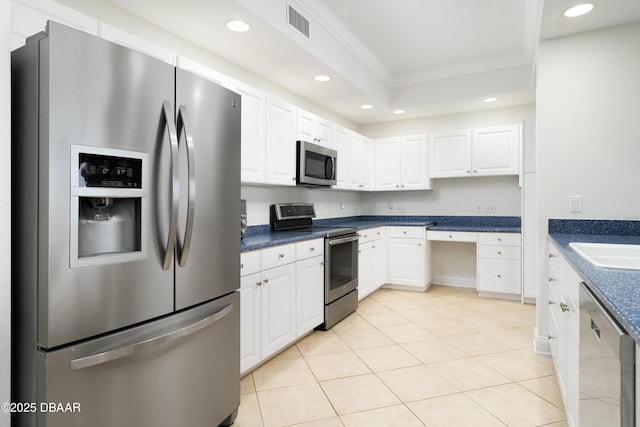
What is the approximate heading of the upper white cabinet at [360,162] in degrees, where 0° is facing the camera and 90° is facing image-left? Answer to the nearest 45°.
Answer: approximately 315°

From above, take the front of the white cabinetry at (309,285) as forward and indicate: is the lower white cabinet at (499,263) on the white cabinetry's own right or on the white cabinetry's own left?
on the white cabinetry's own left

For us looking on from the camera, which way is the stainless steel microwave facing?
facing the viewer and to the right of the viewer

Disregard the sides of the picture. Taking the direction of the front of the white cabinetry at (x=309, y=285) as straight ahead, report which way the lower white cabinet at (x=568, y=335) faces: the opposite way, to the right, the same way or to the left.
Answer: the opposite way

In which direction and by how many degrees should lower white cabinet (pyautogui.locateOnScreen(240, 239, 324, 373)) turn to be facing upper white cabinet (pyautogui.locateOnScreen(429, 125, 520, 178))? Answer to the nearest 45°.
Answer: approximately 90° to its left

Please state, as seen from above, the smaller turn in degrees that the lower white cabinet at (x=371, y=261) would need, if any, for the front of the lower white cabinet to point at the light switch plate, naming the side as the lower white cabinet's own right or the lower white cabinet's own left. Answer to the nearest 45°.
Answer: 0° — it already faces it

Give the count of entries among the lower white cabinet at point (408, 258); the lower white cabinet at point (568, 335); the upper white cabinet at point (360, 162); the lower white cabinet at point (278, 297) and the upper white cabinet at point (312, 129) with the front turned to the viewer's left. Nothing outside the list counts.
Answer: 1

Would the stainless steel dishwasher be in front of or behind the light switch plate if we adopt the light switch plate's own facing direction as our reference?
in front

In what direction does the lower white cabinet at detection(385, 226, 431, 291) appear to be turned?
toward the camera

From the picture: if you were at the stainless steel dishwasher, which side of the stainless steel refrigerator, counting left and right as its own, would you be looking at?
front

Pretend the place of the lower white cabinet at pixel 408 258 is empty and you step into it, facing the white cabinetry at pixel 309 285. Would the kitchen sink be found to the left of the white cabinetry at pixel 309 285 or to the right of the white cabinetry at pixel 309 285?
left

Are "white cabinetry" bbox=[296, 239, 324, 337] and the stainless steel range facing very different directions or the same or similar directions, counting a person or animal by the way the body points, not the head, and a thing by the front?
same or similar directions

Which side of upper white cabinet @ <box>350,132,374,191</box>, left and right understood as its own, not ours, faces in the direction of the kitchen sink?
front

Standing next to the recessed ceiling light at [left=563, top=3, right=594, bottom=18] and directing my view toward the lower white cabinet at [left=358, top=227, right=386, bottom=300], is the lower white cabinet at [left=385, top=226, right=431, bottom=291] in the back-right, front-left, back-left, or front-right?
front-right
